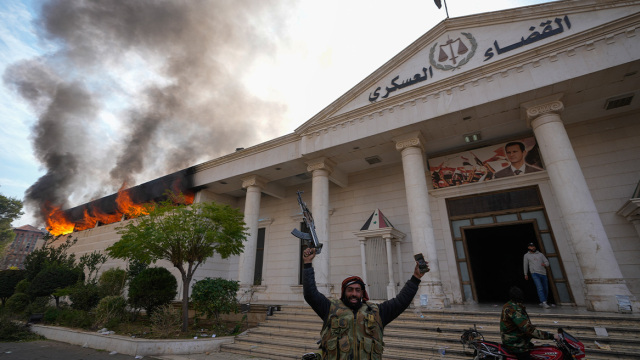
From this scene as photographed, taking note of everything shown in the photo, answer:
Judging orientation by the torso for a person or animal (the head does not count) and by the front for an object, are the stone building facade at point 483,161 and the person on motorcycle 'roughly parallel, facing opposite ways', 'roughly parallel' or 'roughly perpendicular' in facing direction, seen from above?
roughly perpendicular

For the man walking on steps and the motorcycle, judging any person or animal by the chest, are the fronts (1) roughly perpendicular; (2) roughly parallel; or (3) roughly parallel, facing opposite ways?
roughly perpendicular

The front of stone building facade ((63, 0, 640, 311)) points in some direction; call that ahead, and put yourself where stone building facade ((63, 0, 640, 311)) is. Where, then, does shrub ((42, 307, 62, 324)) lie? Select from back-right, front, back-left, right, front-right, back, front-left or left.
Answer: front-right

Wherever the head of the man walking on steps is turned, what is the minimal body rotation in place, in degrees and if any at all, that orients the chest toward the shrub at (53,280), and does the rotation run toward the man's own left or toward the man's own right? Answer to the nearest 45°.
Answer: approximately 90° to the man's own right
